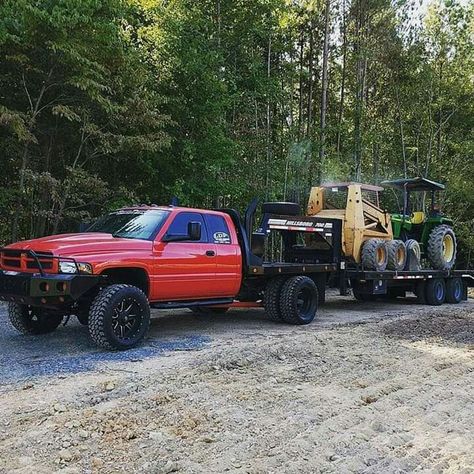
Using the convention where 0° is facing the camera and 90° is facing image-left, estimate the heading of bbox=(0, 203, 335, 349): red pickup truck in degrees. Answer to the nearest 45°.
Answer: approximately 45°

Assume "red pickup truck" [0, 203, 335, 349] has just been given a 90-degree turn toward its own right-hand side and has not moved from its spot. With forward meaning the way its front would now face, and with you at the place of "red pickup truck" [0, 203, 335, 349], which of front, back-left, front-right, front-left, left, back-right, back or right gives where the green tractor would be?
right
